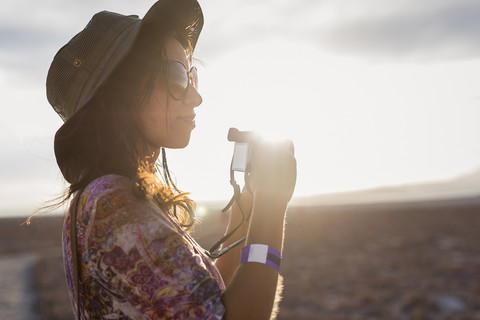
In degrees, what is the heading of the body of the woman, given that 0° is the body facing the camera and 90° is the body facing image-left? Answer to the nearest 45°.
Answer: approximately 270°

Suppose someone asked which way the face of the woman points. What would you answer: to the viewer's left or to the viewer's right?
to the viewer's right
